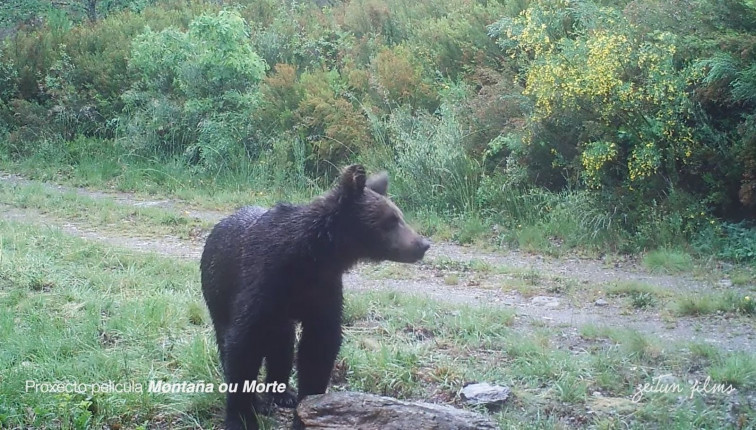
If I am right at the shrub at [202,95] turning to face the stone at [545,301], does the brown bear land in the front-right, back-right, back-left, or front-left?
front-right

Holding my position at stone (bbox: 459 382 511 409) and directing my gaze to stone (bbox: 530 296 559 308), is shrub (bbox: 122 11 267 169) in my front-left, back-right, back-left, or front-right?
front-left
